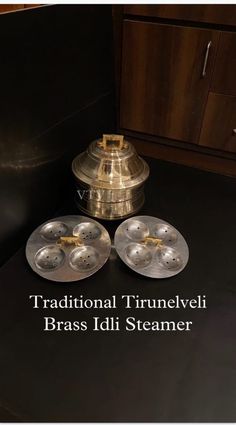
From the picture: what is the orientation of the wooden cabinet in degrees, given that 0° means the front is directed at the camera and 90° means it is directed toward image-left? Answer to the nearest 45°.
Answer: approximately 45°
